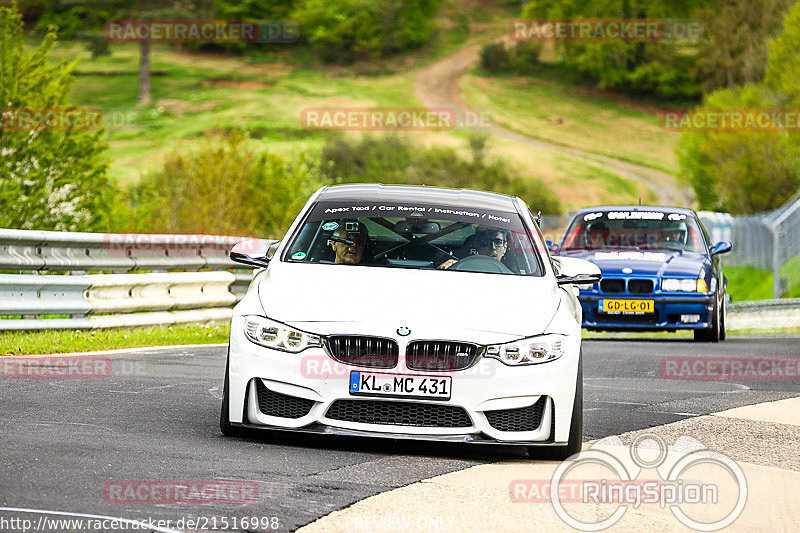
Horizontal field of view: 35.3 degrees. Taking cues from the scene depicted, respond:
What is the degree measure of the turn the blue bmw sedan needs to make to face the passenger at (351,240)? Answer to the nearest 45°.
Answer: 0° — it already faces them

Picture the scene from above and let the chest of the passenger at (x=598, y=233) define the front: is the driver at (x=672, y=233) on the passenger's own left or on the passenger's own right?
on the passenger's own left

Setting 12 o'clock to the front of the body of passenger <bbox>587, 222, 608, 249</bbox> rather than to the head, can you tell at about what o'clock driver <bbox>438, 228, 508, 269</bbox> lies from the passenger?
The driver is roughly at 12 o'clock from the passenger.

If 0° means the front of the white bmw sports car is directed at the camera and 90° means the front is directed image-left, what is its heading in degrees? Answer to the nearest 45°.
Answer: approximately 0°

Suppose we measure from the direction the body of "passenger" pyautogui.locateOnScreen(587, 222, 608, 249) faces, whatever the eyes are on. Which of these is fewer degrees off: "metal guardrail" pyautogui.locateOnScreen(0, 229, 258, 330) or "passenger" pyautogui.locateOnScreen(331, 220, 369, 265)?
the passenger

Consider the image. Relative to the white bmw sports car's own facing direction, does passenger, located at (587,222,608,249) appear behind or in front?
behind

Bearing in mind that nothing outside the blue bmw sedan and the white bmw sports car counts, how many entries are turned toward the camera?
2

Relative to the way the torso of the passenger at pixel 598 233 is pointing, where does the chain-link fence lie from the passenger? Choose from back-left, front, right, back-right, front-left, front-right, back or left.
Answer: back

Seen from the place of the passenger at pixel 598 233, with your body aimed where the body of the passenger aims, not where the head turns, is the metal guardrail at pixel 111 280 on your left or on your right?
on your right

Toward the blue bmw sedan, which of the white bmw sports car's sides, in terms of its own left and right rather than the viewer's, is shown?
back

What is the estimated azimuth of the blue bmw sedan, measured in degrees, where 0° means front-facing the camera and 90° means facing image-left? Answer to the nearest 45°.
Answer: approximately 0°
